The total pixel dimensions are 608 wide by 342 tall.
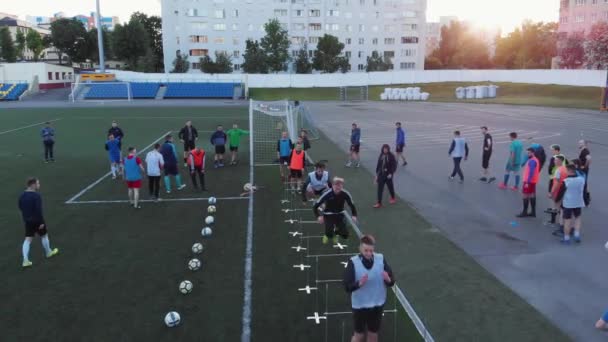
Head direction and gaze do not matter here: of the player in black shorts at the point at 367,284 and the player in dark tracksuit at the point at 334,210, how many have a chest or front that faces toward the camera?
2

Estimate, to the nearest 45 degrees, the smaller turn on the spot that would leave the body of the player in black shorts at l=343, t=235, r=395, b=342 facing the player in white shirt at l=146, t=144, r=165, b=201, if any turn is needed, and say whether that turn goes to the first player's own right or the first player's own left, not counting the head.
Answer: approximately 135° to the first player's own right

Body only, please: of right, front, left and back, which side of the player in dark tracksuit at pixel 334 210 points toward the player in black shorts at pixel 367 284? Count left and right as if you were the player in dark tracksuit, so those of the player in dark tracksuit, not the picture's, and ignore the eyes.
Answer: front

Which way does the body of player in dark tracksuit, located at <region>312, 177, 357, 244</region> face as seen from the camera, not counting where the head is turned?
toward the camera

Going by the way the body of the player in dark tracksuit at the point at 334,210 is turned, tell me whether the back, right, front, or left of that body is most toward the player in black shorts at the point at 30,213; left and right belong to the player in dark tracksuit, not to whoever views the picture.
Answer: right

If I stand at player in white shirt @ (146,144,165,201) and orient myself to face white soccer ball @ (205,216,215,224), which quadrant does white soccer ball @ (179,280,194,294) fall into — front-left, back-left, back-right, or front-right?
front-right

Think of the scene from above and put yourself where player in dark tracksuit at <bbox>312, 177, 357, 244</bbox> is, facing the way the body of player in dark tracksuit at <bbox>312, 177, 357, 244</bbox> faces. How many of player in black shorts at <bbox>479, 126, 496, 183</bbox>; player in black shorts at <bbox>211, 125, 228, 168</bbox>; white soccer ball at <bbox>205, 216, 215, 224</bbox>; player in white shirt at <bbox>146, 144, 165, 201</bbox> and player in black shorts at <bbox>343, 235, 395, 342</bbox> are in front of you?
1

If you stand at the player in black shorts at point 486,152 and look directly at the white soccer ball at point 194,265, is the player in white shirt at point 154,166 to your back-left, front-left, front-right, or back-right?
front-right

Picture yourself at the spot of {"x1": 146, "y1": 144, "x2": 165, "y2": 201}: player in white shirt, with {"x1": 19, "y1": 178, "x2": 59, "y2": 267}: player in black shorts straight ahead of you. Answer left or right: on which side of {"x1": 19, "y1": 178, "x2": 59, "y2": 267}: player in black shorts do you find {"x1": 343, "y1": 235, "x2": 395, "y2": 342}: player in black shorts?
left

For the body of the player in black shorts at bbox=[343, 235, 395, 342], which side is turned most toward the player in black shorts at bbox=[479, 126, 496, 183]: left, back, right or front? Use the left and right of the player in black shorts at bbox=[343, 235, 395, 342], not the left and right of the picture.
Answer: back

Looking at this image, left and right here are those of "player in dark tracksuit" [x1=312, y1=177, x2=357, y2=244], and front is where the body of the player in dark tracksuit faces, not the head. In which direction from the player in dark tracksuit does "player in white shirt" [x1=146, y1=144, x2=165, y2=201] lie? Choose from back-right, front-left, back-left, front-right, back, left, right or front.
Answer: back-right

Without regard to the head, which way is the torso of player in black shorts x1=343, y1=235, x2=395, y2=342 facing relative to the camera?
toward the camera
